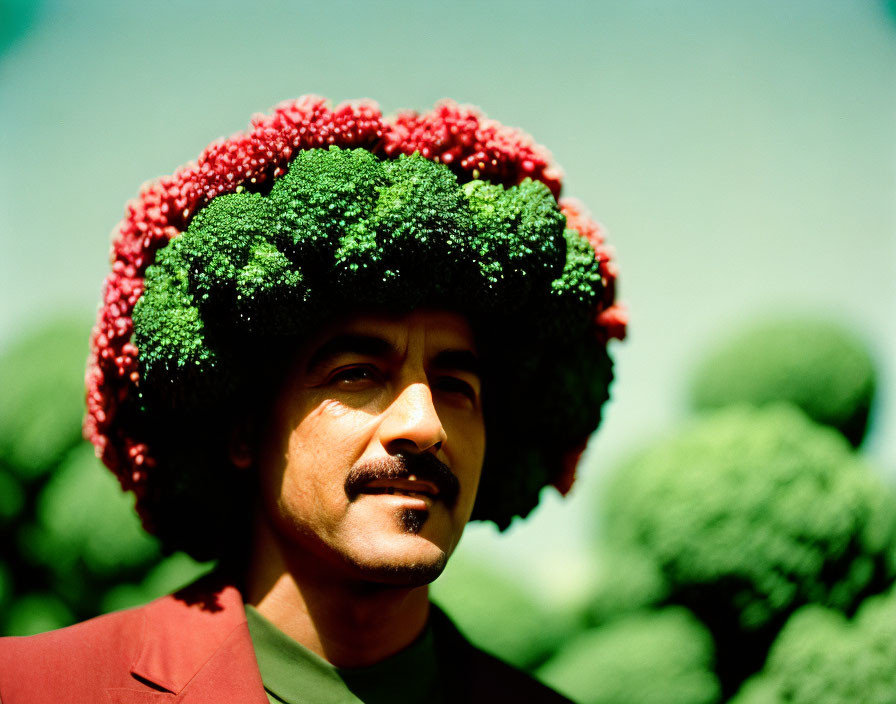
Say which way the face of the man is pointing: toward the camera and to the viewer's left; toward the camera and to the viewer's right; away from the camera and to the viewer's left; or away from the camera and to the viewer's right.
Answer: toward the camera and to the viewer's right

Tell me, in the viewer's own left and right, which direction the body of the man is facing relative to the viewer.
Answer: facing the viewer and to the right of the viewer
